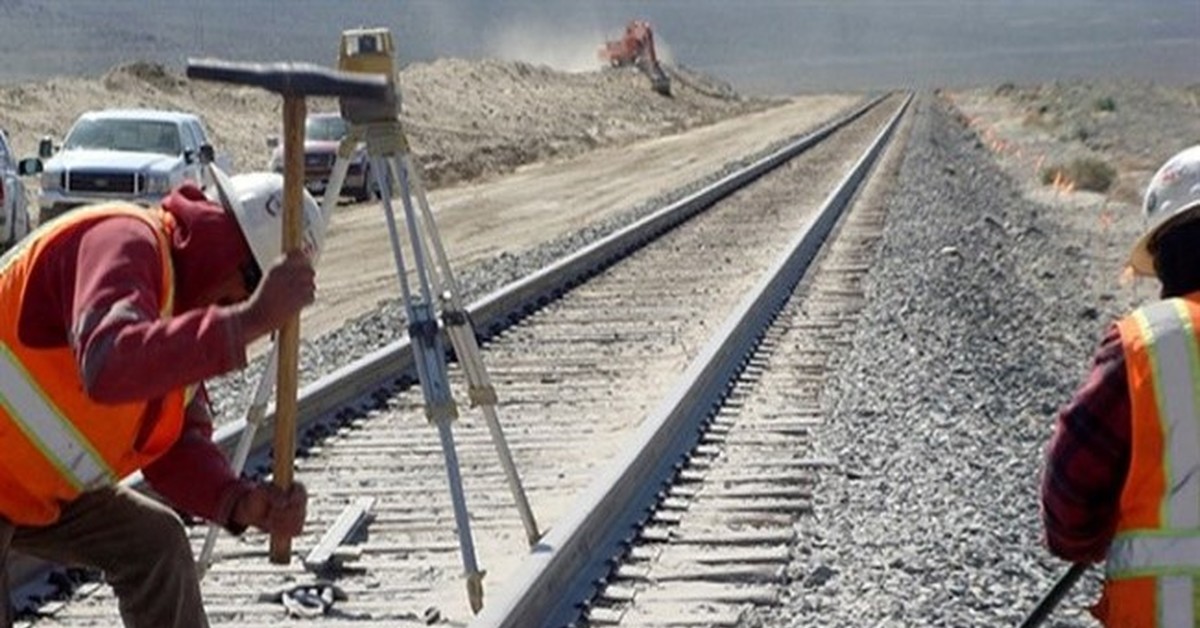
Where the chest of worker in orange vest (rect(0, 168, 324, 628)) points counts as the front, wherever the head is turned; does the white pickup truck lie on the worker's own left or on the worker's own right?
on the worker's own left

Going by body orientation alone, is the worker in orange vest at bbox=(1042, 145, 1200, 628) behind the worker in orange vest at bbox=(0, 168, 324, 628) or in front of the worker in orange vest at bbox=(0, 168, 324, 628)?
in front

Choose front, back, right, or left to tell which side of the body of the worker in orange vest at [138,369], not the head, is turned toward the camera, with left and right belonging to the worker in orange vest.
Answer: right

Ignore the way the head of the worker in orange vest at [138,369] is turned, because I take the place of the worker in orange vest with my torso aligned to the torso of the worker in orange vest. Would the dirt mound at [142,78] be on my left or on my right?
on my left

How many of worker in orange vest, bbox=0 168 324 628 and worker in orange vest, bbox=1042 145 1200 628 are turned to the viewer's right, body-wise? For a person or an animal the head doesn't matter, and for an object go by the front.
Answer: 1

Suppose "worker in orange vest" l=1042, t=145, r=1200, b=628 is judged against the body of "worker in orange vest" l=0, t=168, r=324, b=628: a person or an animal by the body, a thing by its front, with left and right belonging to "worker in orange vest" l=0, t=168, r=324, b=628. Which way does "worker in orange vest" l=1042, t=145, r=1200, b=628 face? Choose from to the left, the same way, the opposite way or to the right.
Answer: to the left

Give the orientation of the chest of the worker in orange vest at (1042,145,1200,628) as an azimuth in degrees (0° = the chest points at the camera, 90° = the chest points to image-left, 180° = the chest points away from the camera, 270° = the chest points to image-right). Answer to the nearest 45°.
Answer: approximately 135°

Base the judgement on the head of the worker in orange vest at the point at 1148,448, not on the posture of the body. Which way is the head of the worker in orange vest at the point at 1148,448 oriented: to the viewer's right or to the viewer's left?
to the viewer's left

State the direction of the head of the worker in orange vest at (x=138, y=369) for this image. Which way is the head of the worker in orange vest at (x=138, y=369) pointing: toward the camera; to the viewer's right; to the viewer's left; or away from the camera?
to the viewer's right

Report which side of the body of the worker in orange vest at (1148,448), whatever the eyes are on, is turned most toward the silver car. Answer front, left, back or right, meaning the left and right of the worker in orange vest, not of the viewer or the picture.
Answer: front

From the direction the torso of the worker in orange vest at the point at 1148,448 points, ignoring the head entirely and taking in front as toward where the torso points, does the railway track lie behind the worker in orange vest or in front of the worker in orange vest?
in front
